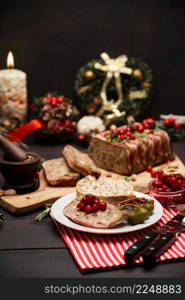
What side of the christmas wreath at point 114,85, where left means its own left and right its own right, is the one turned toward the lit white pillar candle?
right

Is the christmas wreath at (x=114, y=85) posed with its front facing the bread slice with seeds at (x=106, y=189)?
yes

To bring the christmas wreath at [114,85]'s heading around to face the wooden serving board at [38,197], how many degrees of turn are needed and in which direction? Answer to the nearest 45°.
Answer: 0° — it already faces it

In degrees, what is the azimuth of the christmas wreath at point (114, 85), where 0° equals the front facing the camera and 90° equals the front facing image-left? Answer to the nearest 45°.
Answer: approximately 0°

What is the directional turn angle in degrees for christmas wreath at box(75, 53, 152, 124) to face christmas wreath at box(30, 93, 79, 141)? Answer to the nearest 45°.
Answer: approximately 45° to its right

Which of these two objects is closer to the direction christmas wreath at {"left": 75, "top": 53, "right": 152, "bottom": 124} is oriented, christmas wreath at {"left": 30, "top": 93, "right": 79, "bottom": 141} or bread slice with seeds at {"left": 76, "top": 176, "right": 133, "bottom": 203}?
the bread slice with seeds

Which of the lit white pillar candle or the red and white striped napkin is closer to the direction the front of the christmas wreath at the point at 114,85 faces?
the red and white striped napkin

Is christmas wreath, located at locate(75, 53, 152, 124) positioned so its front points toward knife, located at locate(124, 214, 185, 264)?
yes

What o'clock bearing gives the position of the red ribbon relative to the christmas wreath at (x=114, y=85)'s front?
The red ribbon is roughly at 2 o'clock from the christmas wreath.
